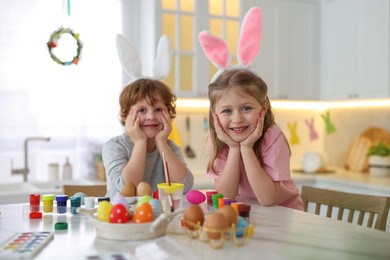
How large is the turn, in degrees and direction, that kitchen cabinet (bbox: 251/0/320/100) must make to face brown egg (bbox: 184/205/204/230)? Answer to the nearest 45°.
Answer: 0° — it already faces it

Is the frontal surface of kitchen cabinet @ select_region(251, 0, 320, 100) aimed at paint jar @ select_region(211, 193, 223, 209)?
yes

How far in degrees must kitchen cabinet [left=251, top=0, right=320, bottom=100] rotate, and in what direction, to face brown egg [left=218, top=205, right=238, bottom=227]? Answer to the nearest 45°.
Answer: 0° — it already faces it
